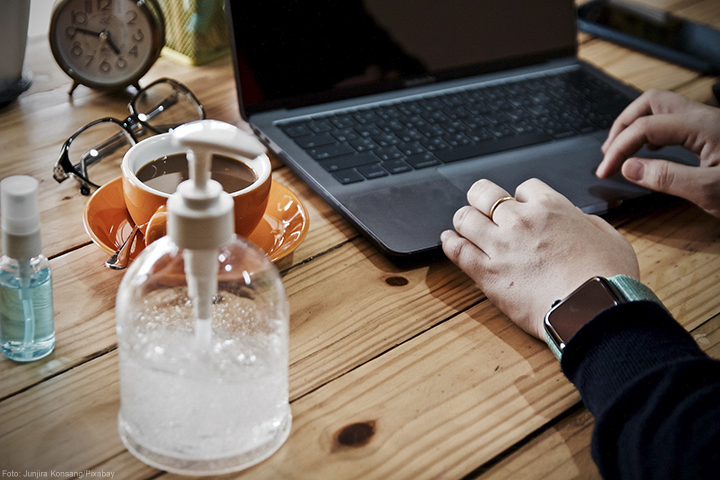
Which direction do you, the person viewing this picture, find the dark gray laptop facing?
facing the viewer and to the right of the viewer

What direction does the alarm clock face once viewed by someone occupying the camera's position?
facing the viewer

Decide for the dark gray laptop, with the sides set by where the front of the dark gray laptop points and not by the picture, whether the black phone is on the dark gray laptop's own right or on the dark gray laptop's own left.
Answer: on the dark gray laptop's own left

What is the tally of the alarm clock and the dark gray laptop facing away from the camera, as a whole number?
0
